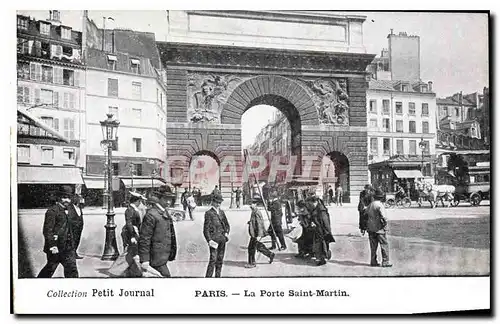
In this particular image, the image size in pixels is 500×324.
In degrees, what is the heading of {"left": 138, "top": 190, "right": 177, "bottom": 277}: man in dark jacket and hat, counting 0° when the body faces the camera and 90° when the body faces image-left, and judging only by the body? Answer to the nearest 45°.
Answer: approximately 315°

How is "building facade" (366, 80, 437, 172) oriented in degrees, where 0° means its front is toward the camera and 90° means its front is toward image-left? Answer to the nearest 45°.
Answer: approximately 0°

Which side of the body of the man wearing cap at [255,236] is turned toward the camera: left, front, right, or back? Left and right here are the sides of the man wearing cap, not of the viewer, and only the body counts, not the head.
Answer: left

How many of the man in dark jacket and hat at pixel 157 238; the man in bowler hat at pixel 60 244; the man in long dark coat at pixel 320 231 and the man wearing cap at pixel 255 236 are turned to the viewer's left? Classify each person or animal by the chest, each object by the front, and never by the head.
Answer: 2

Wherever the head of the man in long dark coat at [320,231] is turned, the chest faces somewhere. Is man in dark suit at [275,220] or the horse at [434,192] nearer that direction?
the man in dark suit

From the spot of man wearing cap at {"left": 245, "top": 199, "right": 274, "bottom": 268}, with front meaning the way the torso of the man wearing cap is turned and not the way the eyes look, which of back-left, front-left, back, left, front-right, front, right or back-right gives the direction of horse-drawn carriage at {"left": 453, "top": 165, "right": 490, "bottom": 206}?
back

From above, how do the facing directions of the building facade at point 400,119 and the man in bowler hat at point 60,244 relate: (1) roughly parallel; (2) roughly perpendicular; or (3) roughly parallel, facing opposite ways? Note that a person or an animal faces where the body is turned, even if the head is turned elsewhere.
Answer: roughly perpendicular

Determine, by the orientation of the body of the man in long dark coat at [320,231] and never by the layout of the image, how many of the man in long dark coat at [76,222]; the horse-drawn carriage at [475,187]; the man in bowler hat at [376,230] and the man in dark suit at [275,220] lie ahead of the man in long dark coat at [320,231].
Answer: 2
